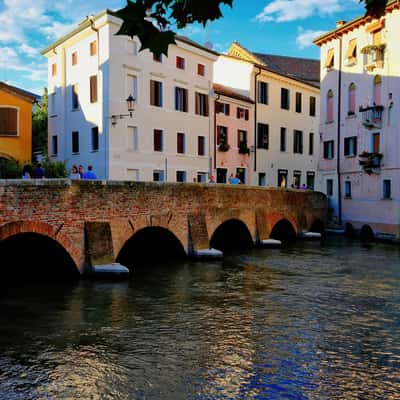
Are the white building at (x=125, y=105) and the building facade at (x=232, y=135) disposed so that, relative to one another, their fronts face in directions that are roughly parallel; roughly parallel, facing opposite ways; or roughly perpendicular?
roughly parallel

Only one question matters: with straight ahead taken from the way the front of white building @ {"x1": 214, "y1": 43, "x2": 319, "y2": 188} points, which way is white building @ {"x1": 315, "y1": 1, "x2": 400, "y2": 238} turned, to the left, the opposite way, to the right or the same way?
to the right

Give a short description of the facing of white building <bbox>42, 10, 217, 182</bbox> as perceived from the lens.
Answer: facing the viewer and to the right of the viewer

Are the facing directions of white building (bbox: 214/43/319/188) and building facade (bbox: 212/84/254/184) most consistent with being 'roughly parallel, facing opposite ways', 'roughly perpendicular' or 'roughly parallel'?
roughly parallel

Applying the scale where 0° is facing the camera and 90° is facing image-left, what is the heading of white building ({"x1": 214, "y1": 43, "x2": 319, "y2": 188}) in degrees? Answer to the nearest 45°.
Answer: approximately 315°

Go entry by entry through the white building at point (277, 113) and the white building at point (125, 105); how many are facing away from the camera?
0

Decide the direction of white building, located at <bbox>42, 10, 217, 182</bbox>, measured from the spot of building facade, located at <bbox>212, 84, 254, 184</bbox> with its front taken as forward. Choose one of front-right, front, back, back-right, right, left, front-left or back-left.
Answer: right

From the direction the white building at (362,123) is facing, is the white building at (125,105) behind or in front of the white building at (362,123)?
in front

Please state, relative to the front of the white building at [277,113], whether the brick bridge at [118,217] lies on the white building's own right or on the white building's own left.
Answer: on the white building's own right

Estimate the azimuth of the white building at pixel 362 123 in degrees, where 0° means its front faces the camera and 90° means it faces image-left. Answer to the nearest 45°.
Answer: approximately 45°

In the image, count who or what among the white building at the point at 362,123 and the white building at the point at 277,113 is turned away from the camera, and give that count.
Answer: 0

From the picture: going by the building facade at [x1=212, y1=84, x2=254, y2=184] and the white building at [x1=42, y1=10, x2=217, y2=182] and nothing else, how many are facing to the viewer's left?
0

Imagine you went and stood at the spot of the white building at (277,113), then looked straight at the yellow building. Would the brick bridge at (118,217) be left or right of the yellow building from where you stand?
left

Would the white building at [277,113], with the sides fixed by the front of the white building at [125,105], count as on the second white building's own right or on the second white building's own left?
on the second white building's own left

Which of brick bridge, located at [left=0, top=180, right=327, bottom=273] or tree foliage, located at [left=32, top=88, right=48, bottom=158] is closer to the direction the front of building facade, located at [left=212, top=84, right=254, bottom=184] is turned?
the brick bridge

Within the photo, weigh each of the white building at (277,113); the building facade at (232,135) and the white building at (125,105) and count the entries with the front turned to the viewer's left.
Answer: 0
